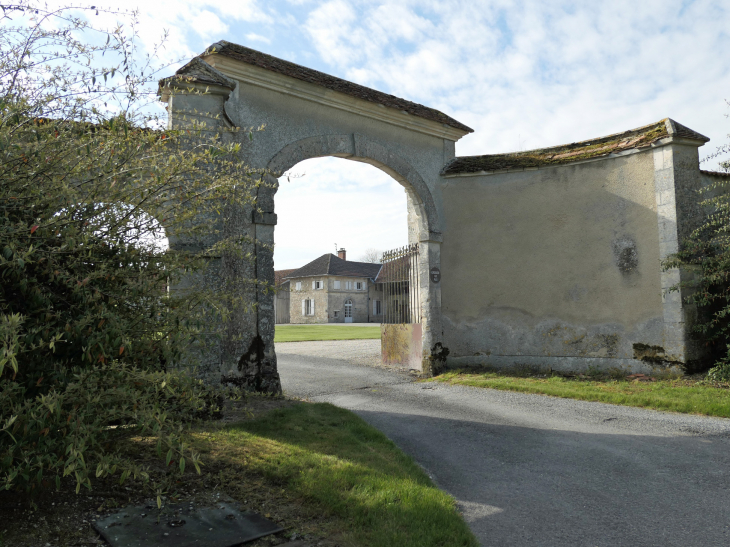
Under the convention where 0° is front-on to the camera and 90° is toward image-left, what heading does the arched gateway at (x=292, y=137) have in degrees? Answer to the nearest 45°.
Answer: approximately 315°

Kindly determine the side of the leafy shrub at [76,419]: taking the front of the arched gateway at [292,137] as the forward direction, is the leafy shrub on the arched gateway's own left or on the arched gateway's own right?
on the arched gateway's own right

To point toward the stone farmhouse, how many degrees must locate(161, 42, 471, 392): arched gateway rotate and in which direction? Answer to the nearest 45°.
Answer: approximately 135° to its left

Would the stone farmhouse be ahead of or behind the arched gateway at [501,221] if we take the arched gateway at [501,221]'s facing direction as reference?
behind
